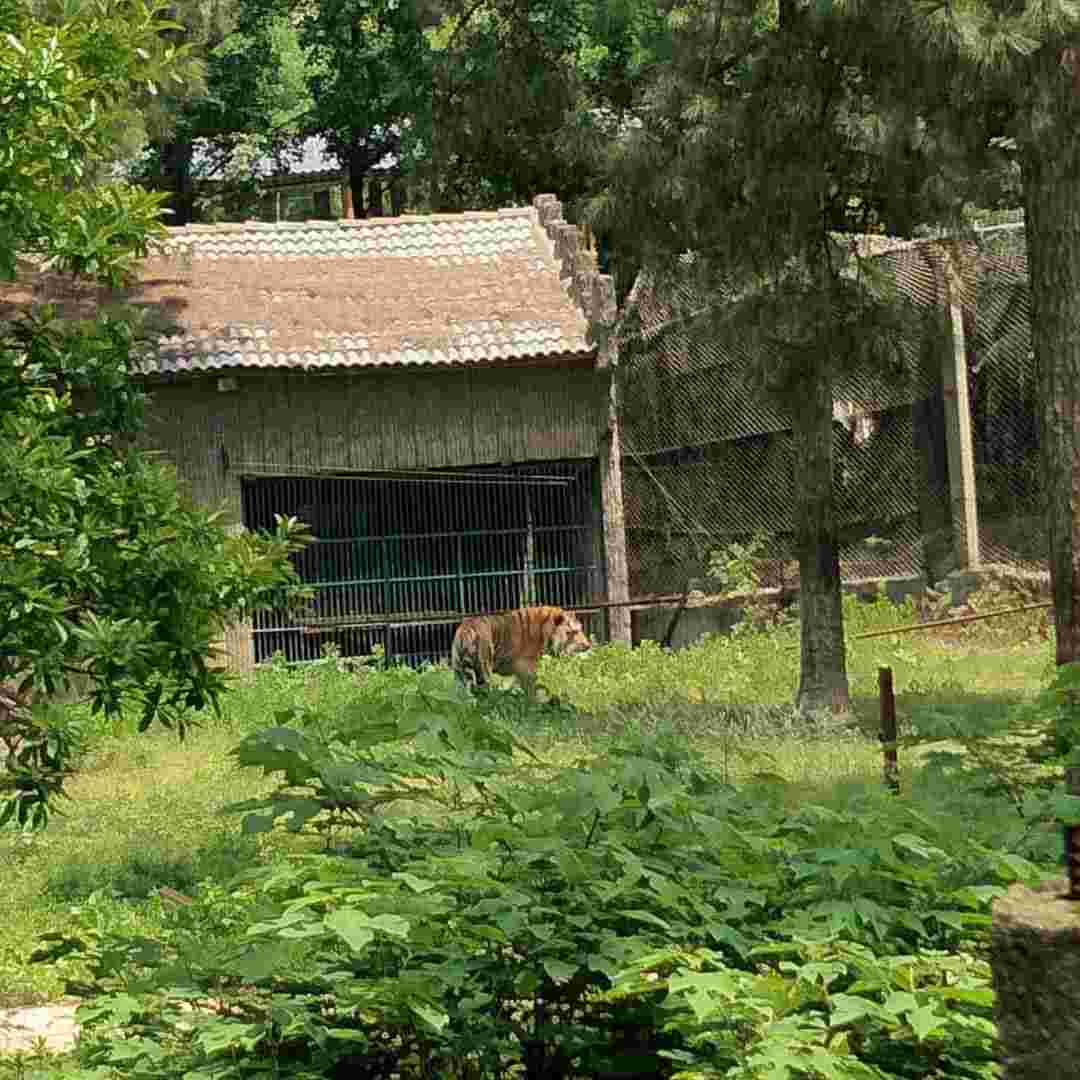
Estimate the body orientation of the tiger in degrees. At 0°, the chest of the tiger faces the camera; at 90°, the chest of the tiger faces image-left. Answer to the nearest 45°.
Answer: approximately 270°

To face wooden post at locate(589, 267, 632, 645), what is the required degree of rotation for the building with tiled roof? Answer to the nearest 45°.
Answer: approximately 90° to its left

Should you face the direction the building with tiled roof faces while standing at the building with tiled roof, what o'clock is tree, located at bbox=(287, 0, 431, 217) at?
The tree is roughly at 6 o'clock from the building with tiled roof.

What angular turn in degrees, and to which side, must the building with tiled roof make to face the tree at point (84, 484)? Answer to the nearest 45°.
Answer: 0° — it already faces it

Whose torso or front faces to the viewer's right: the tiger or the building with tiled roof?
the tiger

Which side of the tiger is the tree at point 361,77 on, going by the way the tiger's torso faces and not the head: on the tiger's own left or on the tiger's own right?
on the tiger's own left

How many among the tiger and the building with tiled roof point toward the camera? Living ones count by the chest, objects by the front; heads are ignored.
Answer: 1

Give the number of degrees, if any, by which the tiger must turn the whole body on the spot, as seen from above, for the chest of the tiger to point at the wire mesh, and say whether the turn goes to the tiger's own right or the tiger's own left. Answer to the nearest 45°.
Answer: approximately 45° to the tiger's own left

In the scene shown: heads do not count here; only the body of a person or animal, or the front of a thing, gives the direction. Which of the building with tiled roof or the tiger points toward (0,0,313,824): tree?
the building with tiled roof

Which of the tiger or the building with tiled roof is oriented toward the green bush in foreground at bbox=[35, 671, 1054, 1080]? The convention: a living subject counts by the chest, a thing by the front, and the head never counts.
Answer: the building with tiled roof

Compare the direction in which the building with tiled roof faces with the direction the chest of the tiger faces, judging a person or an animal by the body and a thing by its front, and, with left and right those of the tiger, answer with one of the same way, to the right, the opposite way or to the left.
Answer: to the right

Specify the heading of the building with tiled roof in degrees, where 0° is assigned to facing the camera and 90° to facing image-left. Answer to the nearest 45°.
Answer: approximately 0°
